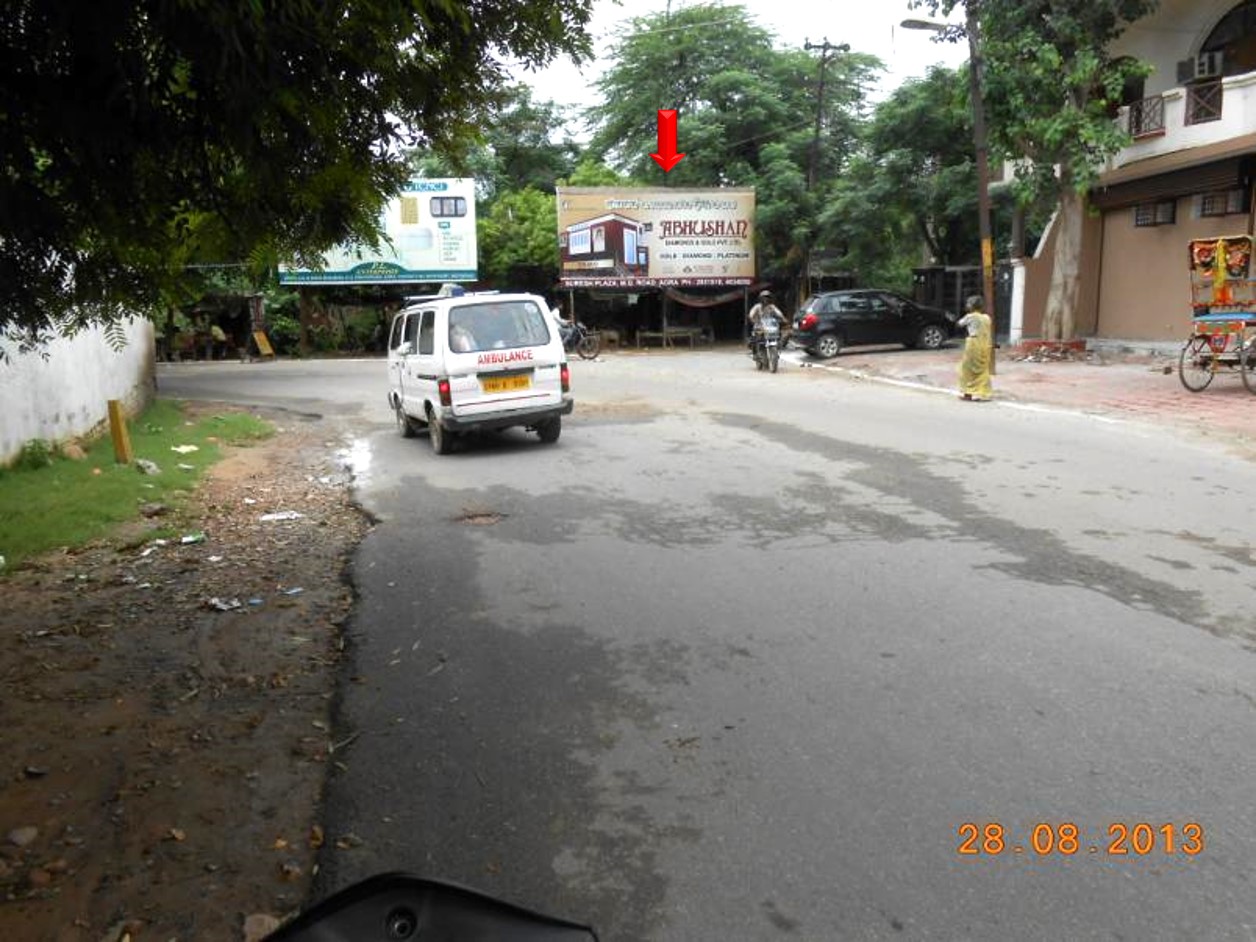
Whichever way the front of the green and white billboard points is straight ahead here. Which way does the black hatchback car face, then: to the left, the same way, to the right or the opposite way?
to the left

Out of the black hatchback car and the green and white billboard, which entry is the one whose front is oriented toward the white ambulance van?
the green and white billboard

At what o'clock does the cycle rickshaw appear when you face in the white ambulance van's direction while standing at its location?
The cycle rickshaw is roughly at 4 o'clock from the white ambulance van.

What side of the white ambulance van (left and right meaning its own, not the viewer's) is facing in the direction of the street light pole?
right

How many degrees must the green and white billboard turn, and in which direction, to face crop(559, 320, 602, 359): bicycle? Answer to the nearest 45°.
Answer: approximately 45° to its left

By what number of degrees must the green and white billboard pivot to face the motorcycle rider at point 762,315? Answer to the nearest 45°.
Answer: approximately 45° to its left

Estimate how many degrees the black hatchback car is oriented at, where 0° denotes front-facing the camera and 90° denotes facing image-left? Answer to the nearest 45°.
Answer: approximately 225°

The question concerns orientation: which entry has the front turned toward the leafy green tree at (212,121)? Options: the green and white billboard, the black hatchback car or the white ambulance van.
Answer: the green and white billboard

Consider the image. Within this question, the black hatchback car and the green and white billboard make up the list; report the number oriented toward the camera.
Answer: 1

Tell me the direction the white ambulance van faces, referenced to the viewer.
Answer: facing away from the viewer and to the left of the viewer

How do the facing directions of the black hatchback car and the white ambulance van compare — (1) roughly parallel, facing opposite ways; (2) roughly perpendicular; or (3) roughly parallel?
roughly perpendicular
